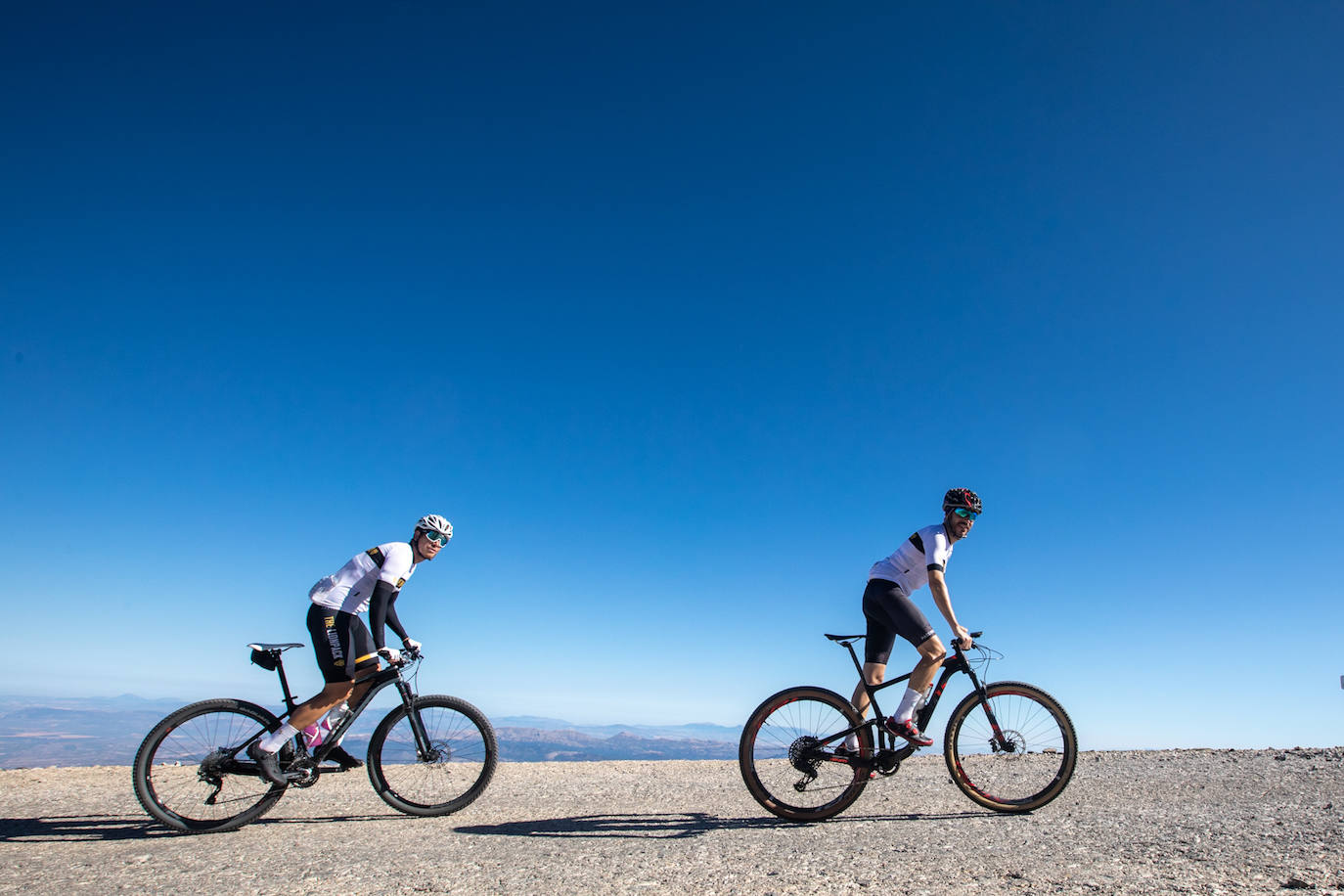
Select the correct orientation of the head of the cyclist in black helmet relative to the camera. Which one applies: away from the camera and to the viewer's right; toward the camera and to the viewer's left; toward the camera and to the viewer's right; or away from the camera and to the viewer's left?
toward the camera and to the viewer's right

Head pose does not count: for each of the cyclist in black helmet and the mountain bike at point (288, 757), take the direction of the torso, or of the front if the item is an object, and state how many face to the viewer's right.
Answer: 2

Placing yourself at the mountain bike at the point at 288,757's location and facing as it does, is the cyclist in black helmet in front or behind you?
in front

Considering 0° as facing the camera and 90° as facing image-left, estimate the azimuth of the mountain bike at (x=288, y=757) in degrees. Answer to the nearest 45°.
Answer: approximately 270°

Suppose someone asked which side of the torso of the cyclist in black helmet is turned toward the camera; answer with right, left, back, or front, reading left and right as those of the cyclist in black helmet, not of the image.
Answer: right

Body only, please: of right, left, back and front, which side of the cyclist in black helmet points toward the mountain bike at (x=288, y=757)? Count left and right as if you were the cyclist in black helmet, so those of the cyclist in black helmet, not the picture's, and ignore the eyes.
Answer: back

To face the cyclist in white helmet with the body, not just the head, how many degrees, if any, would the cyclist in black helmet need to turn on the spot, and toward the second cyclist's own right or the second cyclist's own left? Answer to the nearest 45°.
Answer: approximately 180°
